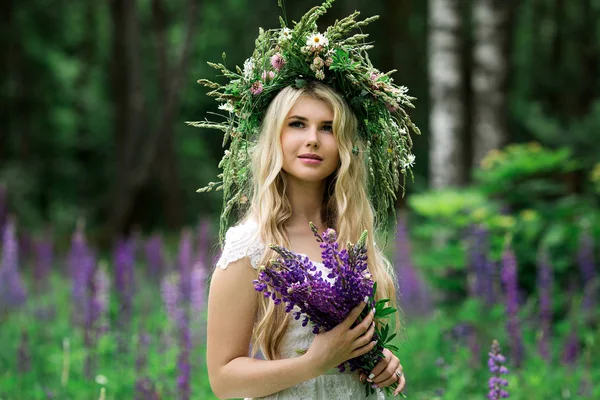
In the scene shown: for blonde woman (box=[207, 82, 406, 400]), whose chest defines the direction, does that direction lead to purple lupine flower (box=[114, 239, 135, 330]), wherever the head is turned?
no

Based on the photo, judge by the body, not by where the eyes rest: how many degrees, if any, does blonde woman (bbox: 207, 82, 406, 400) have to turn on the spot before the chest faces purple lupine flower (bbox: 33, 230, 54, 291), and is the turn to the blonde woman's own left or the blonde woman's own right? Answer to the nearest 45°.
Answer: approximately 180°

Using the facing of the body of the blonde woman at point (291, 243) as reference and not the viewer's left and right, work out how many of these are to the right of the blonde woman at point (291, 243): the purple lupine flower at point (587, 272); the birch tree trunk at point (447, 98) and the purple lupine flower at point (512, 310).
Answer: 0

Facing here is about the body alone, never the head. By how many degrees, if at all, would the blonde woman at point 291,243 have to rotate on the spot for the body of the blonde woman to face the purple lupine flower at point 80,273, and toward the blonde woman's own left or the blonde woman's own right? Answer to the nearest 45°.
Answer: approximately 180°

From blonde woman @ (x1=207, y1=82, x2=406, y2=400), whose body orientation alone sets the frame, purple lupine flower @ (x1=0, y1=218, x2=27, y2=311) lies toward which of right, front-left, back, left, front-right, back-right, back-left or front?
back

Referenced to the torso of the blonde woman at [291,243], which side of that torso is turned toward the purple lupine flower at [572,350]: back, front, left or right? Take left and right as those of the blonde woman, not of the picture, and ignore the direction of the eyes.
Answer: left

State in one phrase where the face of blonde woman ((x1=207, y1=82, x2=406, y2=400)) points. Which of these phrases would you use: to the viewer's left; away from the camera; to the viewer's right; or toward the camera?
toward the camera

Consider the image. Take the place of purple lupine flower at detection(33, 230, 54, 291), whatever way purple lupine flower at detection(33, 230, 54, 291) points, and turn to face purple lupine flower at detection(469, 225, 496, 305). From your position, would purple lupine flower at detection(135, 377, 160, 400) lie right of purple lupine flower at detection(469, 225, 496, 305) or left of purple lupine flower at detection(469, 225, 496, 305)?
right

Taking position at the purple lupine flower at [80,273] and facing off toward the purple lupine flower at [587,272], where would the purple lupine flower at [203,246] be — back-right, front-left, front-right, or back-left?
front-left

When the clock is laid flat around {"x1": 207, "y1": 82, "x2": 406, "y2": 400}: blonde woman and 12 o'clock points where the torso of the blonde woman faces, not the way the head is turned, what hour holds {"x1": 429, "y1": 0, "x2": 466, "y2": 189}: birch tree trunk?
The birch tree trunk is roughly at 8 o'clock from the blonde woman.

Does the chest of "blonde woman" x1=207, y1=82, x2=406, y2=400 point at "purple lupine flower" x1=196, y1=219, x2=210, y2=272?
no

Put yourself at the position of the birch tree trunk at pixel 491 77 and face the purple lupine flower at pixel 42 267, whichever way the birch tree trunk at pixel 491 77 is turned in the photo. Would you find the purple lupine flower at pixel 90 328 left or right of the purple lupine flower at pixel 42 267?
left

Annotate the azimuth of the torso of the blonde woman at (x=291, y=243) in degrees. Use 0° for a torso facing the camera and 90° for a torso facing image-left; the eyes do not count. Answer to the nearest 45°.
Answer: approximately 315°

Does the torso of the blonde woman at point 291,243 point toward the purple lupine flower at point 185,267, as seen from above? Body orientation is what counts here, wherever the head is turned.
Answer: no

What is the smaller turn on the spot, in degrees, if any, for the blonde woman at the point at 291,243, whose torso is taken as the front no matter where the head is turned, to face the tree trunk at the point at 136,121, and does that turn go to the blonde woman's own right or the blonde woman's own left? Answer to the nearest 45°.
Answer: approximately 135° to the blonde woman's own left

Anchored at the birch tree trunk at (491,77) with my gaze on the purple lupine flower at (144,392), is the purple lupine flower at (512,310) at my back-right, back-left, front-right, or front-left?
front-left
